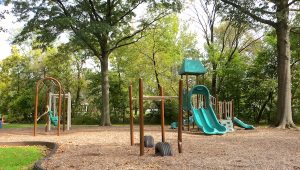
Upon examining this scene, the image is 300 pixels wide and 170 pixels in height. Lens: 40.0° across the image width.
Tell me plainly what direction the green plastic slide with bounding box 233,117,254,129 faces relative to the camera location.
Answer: facing to the right of the viewer

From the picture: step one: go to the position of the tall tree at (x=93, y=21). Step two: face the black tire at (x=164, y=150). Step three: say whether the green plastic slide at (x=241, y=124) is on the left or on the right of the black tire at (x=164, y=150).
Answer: left

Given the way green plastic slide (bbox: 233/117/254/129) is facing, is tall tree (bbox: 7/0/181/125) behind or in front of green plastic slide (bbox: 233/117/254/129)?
behind

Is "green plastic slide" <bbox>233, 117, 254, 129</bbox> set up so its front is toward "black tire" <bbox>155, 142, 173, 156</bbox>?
no

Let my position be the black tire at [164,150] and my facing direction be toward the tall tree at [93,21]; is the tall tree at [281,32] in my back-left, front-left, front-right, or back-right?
front-right
